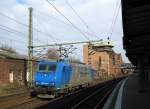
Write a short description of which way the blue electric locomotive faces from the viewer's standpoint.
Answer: facing the viewer and to the left of the viewer

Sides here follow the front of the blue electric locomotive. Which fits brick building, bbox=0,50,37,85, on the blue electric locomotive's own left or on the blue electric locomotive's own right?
on the blue electric locomotive's own right
